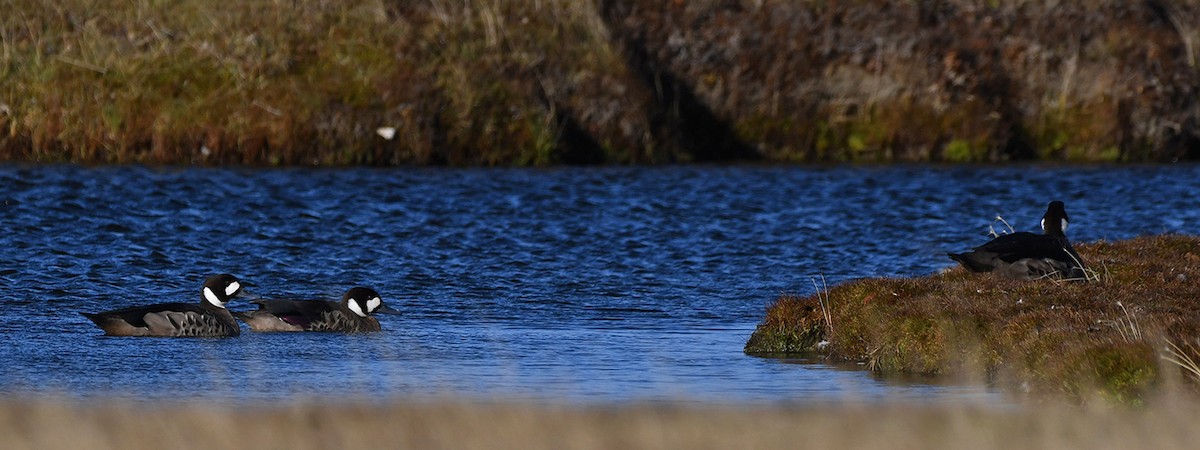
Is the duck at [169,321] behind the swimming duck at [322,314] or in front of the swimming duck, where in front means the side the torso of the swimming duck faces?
behind

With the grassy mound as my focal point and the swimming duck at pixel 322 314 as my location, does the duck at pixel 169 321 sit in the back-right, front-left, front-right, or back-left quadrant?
back-right

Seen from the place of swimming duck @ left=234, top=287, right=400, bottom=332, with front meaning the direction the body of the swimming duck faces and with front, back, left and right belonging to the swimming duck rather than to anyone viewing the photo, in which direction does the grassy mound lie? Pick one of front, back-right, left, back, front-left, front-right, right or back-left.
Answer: front-right

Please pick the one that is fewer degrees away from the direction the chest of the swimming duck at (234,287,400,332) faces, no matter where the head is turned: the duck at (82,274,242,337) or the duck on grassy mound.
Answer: the duck on grassy mound

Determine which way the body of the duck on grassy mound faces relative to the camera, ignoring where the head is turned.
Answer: to the viewer's right

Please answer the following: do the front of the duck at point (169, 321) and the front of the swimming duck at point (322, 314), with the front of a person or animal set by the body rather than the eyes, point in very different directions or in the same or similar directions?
same or similar directions

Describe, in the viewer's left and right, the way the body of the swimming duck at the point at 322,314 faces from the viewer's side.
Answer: facing to the right of the viewer

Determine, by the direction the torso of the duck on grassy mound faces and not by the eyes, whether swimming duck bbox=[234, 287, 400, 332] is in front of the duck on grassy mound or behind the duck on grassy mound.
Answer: behind

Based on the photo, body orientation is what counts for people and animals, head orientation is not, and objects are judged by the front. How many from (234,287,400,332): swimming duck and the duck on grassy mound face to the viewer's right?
2

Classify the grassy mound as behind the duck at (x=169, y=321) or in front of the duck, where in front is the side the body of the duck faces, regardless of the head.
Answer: in front

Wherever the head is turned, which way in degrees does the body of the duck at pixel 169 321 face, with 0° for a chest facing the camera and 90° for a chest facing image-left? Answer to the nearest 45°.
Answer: approximately 270°

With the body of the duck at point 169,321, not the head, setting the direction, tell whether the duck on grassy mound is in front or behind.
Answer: in front
